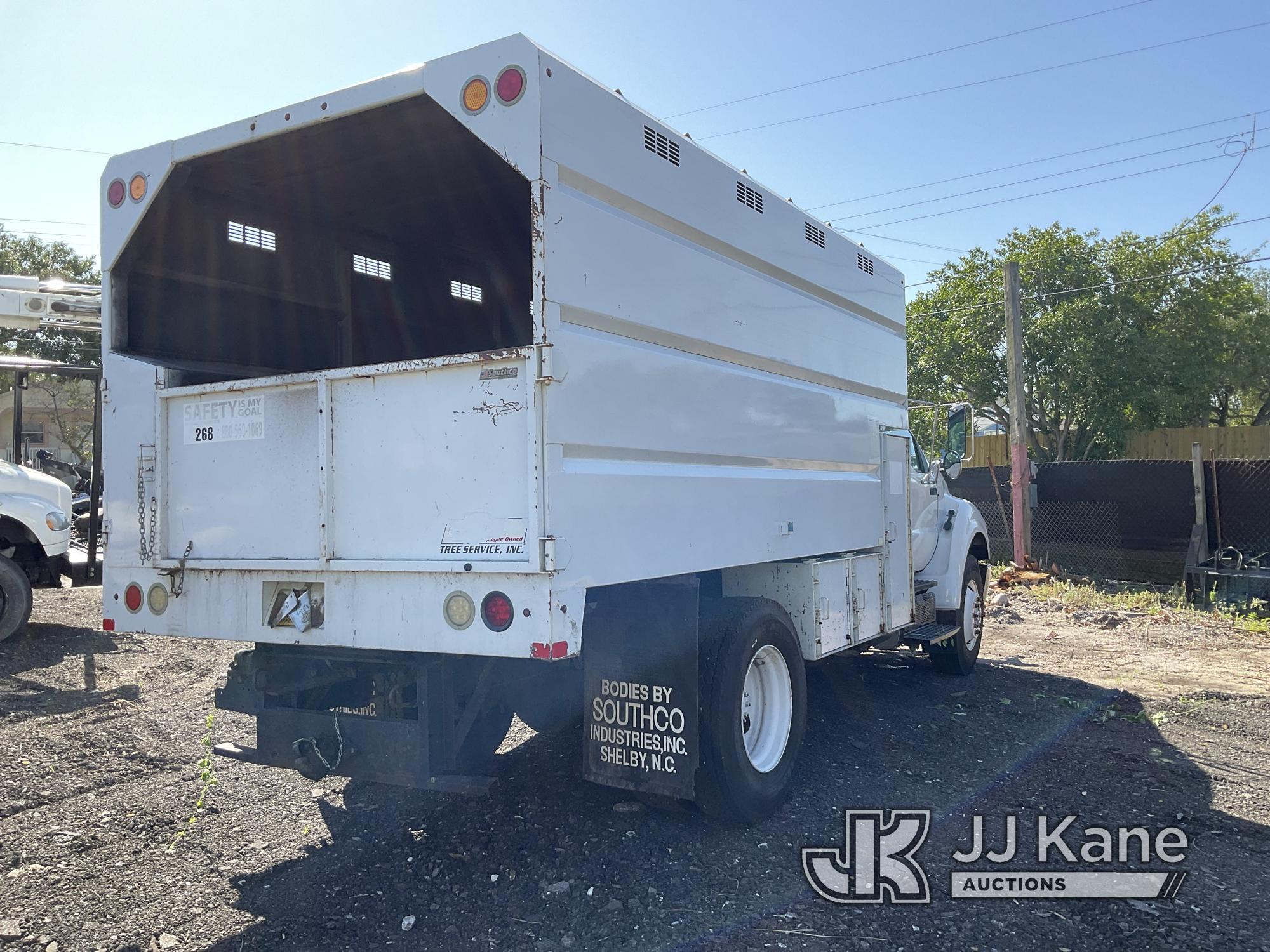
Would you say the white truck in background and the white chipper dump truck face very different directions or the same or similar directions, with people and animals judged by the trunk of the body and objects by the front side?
same or similar directions

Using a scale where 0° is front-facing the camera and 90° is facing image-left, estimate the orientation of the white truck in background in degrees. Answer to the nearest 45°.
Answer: approximately 270°

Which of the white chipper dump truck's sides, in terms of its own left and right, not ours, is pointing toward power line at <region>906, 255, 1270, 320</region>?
front

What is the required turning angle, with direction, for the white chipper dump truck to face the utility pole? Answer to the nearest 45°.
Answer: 0° — it already faces it

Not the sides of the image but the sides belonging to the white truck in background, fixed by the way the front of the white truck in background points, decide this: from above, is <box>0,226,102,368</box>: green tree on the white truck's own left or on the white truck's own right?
on the white truck's own left

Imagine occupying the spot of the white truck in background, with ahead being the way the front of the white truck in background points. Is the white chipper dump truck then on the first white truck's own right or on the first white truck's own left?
on the first white truck's own right

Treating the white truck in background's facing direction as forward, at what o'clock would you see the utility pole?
The utility pole is roughly at 12 o'clock from the white truck in background.

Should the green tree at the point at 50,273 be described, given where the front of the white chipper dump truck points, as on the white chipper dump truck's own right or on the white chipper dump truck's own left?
on the white chipper dump truck's own left

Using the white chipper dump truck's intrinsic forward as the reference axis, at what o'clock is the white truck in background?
The white truck in background is roughly at 9 o'clock from the white chipper dump truck.

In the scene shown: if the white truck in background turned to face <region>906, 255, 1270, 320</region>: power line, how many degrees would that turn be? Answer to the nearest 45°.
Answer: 0° — it already faces it

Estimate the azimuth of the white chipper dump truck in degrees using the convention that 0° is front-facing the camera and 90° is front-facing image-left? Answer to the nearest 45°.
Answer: approximately 225°

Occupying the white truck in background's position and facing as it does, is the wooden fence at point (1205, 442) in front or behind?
in front

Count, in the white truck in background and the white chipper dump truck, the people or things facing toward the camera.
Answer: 0

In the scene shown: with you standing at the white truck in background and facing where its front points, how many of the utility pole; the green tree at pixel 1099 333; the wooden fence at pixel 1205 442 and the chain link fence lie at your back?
0

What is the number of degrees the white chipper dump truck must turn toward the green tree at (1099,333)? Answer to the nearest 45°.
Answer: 0° — it already faces it

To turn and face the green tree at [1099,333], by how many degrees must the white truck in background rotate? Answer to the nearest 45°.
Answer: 0° — it already faces it
